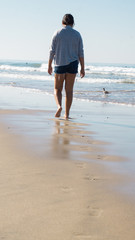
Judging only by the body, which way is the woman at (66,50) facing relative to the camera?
away from the camera
